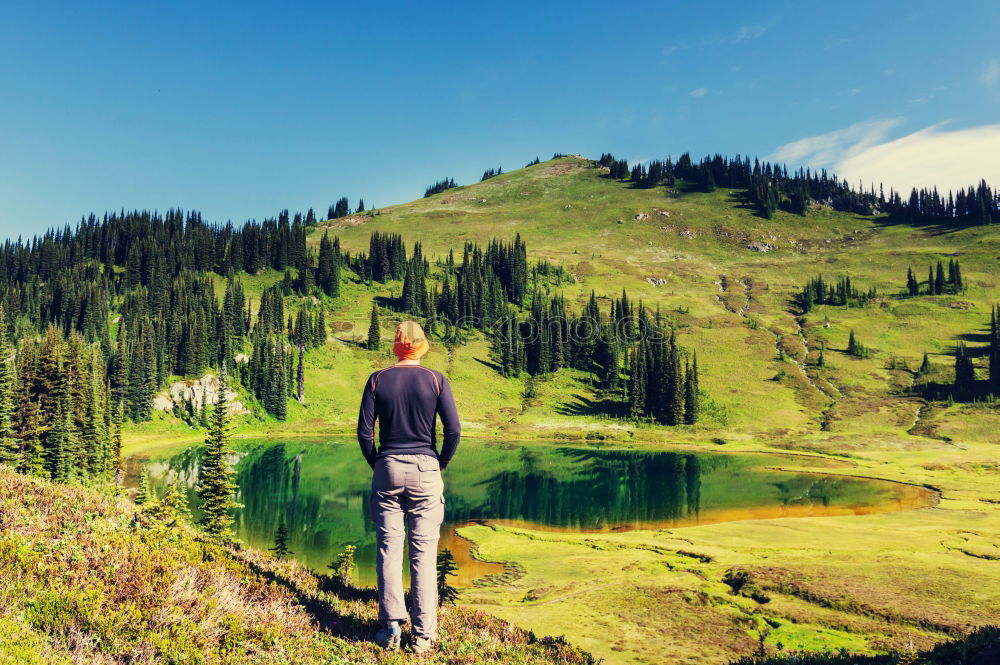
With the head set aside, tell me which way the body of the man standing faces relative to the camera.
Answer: away from the camera

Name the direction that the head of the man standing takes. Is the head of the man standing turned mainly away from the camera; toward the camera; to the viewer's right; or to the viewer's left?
away from the camera

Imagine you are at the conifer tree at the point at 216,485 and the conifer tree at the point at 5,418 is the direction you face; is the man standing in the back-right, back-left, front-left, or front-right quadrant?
back-left
